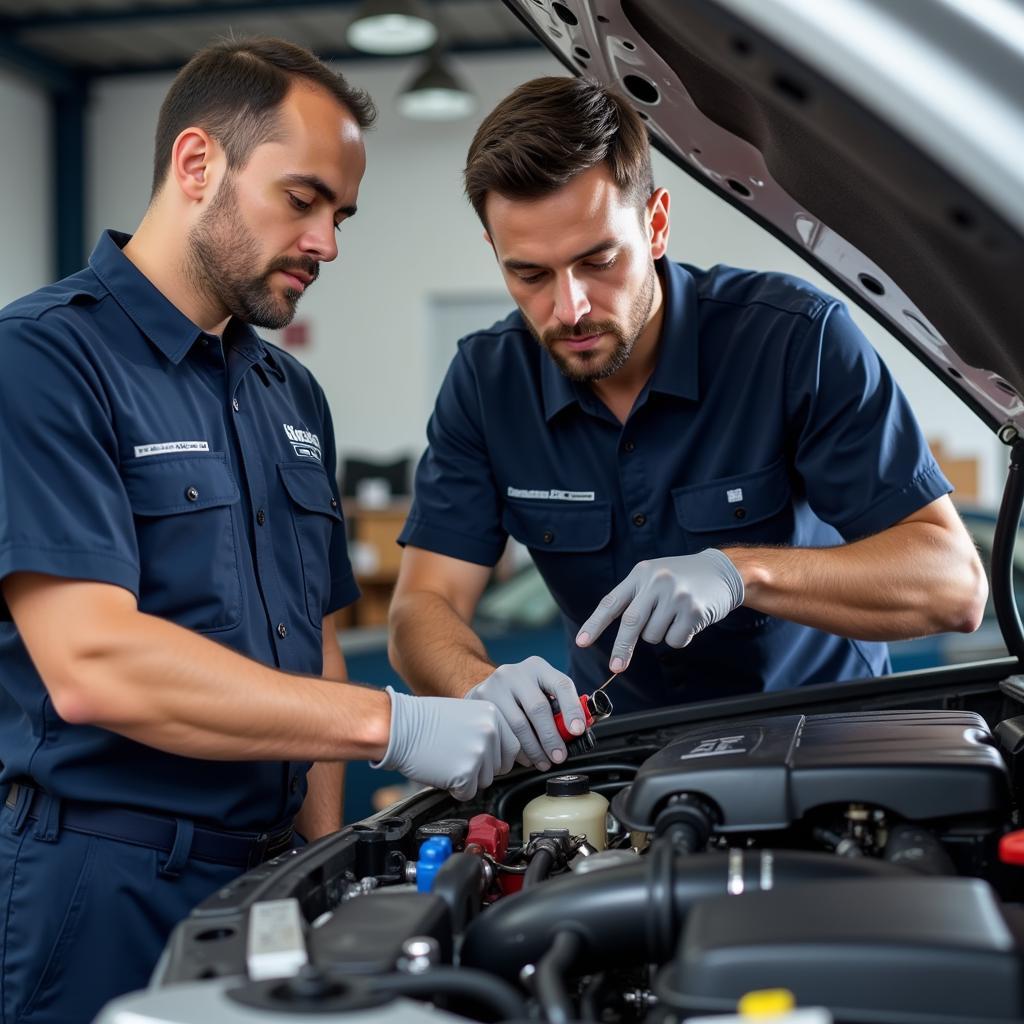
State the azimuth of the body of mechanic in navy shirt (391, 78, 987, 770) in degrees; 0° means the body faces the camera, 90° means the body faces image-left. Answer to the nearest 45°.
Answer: approximately 0°

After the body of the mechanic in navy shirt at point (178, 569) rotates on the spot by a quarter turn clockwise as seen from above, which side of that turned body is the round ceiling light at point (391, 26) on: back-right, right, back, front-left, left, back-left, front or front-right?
back-right

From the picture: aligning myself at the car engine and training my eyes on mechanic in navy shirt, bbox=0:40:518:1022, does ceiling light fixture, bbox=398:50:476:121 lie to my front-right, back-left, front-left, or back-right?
front-right

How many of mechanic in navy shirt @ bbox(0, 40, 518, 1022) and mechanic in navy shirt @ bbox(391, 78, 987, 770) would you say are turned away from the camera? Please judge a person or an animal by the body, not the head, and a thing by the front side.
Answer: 0

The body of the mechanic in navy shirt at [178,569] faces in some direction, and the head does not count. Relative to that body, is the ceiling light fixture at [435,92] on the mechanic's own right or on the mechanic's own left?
on the mechanic's own left

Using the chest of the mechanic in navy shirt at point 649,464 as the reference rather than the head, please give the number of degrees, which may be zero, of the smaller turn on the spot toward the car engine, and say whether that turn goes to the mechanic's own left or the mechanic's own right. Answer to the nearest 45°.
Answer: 0° — they already face it

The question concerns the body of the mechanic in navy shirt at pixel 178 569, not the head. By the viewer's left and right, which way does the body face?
facing the viewer and to the right of the viewer

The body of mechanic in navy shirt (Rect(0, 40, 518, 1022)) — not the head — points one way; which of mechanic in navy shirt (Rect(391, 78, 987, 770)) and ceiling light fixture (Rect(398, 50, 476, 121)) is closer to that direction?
the mechanic in navy shirt

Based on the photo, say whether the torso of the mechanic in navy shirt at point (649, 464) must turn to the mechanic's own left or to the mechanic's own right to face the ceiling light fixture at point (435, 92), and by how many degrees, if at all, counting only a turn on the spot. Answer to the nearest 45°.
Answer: approximately 180°
